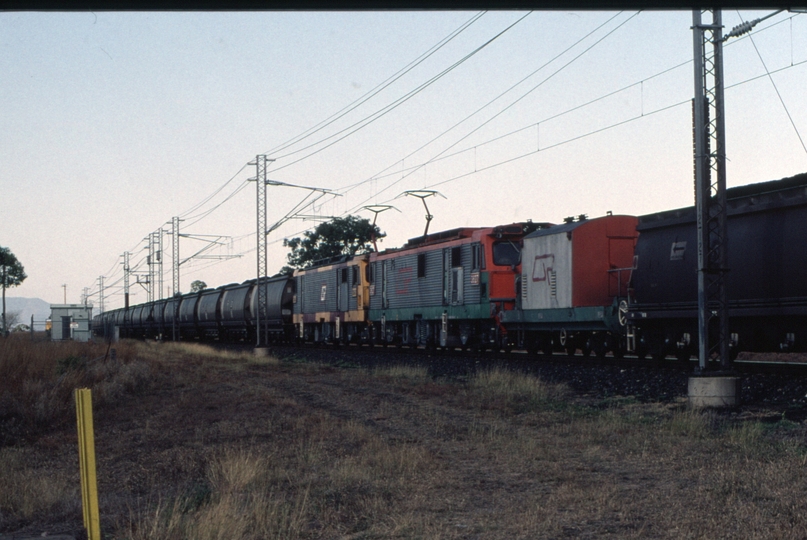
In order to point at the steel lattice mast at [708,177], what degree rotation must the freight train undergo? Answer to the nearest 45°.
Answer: approximately 45° to its right

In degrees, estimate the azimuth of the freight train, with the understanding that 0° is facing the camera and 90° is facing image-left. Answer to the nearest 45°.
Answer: approximately 315°

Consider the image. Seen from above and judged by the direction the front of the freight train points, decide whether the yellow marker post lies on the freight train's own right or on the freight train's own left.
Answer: on the freight train's own right
